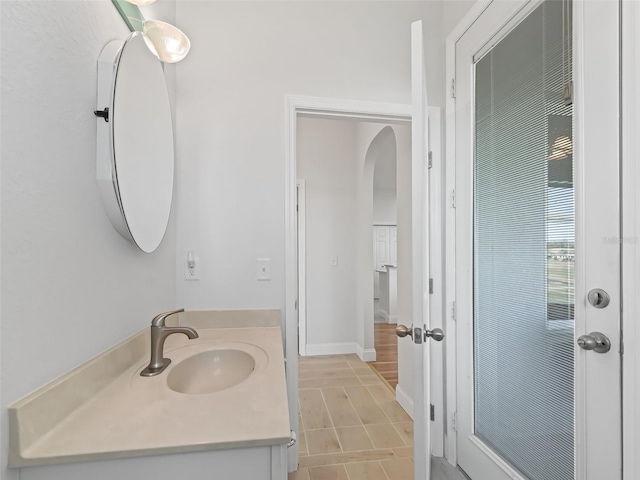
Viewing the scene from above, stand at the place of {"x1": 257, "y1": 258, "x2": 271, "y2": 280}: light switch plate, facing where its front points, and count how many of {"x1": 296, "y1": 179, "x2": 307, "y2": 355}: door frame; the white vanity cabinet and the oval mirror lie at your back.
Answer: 1

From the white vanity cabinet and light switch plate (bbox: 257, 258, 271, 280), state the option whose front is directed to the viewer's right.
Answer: the white vanity cabinet

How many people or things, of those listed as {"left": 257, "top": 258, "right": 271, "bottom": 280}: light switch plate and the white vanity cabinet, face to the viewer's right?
1

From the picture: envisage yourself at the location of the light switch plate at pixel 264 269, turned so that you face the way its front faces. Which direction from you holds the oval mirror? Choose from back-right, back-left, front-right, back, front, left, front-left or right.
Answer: front-right

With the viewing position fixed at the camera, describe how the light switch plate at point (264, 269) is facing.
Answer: facing the viewer

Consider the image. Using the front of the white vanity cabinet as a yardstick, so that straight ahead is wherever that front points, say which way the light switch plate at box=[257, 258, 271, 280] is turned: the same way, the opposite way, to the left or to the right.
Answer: to the right

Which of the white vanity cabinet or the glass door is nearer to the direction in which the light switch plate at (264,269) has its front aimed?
the white vanity cabinet

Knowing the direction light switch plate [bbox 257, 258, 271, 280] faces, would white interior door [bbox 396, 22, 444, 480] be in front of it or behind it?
in front

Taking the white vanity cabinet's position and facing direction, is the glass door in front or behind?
in front

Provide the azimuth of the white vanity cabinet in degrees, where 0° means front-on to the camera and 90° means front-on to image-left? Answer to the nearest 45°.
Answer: approximately 270°

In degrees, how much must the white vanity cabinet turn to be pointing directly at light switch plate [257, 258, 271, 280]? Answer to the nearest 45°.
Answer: approximately 45° to its left
